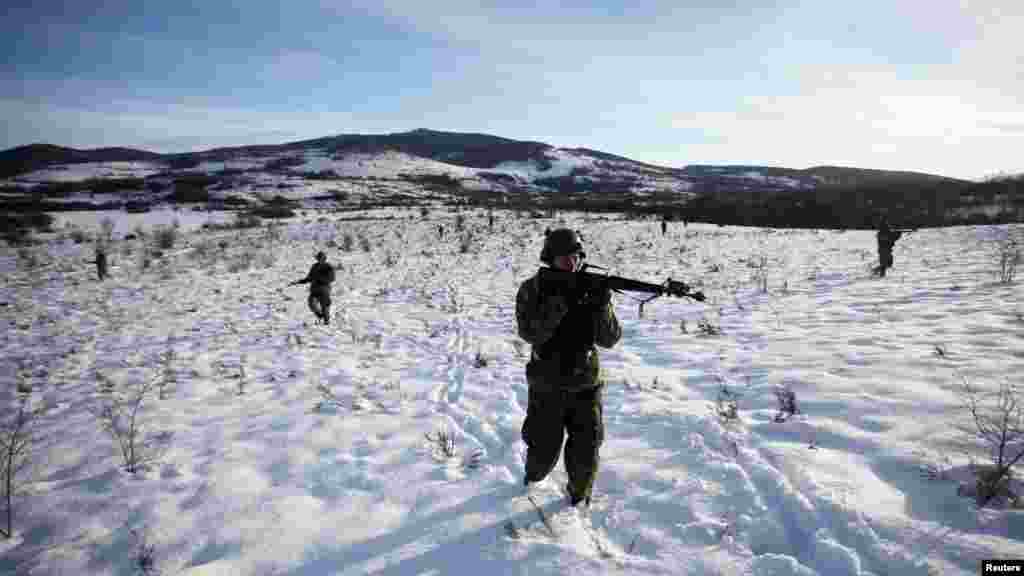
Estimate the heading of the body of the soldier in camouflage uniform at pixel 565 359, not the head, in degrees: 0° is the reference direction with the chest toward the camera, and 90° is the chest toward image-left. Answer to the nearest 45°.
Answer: approximately 315°

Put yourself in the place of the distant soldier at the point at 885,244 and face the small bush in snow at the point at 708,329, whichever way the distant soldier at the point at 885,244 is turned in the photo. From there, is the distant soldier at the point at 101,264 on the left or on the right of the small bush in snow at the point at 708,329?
right

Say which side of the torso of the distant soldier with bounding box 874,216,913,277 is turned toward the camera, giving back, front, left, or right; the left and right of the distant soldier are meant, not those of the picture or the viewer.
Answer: right

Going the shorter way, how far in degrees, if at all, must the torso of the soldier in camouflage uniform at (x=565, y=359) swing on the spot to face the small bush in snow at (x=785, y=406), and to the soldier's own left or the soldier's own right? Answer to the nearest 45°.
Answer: approximately 90° to the soldier's own left

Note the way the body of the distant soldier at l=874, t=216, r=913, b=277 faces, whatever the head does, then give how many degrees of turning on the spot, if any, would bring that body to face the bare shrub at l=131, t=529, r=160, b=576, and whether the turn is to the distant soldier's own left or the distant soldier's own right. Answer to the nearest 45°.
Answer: approximately 90° to the distant soldier's own right

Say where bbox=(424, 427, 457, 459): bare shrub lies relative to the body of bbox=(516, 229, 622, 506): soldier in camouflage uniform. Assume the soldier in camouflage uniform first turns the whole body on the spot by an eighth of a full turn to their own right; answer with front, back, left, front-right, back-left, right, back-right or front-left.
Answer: back-right
